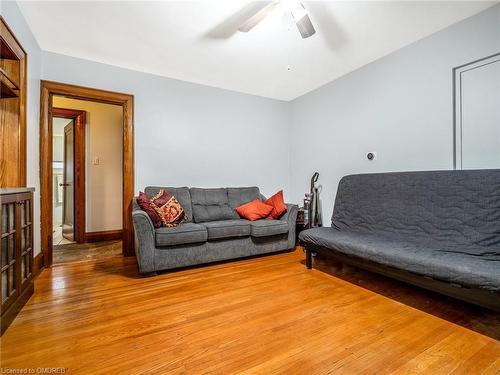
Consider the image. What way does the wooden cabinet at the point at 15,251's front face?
to the viewer's right

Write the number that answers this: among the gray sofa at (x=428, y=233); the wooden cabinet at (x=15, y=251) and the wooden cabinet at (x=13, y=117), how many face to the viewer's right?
2

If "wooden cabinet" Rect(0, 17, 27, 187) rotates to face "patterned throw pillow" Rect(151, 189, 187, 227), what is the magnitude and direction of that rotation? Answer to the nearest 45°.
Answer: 0° — it already faces it

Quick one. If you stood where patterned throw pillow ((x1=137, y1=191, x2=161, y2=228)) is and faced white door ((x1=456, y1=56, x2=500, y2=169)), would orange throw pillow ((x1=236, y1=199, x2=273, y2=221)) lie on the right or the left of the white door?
left

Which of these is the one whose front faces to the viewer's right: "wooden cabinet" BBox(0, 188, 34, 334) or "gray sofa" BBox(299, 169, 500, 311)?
the wooden cabinet

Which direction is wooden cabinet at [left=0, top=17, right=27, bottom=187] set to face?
to the viewer's right
